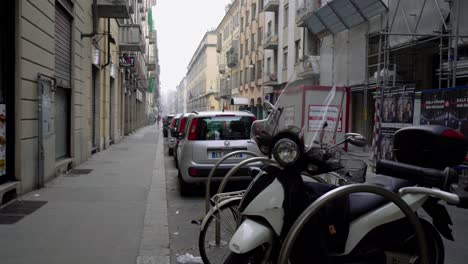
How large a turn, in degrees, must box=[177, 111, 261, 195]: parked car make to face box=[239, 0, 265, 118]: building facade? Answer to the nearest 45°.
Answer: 0° — it already faces it

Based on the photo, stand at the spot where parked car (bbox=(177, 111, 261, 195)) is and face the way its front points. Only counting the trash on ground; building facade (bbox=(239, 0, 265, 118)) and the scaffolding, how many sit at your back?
1

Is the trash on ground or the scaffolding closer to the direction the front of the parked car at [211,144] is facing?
the scaffolding

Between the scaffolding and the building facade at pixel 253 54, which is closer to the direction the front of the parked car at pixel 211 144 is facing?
the building facade

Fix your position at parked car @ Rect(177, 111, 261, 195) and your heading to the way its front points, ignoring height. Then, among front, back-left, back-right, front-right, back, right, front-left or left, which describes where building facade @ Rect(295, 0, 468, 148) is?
front-right

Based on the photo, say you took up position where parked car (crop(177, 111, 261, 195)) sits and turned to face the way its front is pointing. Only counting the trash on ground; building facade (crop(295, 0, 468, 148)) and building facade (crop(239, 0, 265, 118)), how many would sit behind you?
1

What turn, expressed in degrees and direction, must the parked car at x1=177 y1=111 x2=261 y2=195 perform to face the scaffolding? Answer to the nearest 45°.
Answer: approximately 45° to its right

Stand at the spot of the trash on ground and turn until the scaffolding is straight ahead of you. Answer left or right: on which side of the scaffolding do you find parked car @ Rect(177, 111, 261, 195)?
left

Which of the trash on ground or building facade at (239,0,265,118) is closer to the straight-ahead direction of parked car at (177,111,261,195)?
the building facade

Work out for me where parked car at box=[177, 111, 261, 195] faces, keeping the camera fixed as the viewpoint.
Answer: facing away from the viewer

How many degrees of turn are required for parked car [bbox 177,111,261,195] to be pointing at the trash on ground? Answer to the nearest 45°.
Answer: approximately 180°
